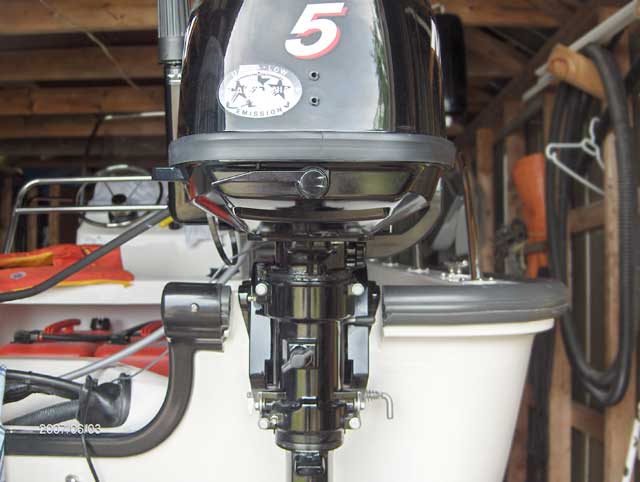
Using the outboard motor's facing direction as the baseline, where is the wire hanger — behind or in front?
in front

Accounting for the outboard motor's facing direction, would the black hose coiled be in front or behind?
in front

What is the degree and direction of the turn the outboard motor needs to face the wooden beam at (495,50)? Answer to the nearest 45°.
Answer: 0° — it already faces it

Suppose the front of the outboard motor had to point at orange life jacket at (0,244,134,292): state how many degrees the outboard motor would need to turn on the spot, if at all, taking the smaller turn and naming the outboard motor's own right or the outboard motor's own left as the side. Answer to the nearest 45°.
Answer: approximately 45° to the outboard motor's own left

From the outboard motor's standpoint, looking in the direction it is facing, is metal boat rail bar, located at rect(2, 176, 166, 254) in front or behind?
in front

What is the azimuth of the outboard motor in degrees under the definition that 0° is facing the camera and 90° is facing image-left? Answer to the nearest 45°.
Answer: approximately 180°
